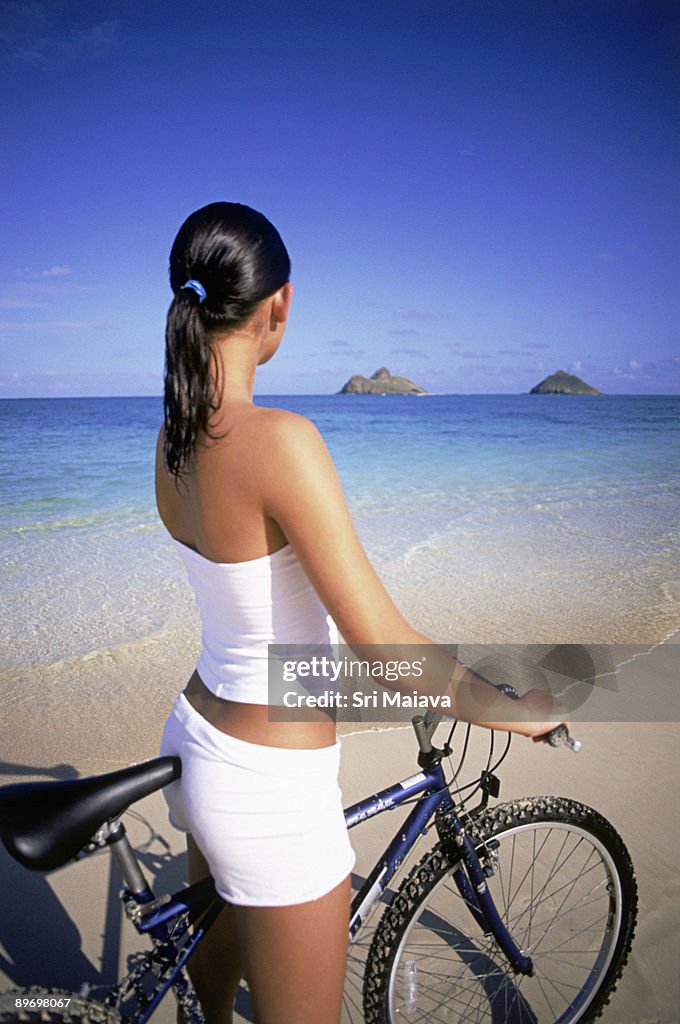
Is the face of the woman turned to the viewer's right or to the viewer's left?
to the viewer's right

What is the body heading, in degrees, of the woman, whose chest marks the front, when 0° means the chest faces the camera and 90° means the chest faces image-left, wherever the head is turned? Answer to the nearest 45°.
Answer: approximately 225°
